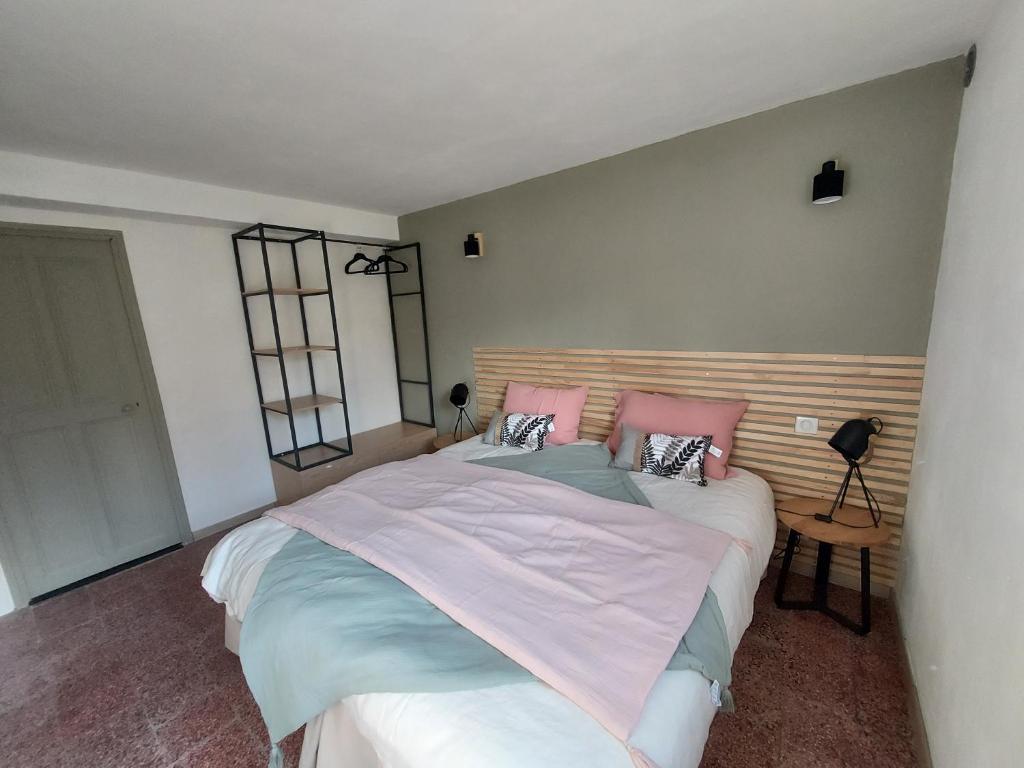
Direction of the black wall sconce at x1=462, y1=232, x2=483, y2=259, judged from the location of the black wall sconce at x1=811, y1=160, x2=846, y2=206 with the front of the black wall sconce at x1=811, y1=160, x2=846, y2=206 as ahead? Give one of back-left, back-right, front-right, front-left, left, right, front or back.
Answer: front-right

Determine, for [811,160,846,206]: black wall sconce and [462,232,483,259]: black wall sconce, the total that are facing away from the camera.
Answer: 0

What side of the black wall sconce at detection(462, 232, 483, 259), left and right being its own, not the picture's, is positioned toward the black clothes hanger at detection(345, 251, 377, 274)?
right

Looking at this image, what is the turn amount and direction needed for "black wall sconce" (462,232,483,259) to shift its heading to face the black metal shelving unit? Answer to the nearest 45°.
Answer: approximately 45° to its right

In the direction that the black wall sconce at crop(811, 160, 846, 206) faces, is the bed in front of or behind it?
in front

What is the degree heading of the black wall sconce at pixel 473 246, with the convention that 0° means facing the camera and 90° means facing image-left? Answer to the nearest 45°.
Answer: approximately 45°

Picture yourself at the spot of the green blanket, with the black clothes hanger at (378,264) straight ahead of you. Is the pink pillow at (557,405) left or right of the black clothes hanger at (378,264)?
right

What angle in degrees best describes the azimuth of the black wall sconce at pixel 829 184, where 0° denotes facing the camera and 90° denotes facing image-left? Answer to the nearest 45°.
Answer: approximately 45°

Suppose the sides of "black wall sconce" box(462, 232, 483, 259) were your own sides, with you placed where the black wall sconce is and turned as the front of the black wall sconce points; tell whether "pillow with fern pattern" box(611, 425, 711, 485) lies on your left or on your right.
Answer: on your left
